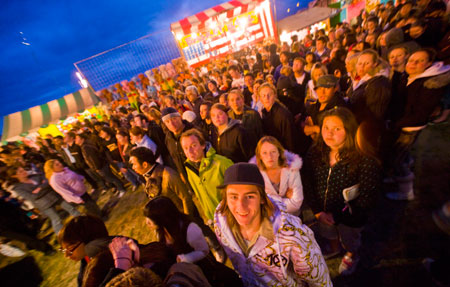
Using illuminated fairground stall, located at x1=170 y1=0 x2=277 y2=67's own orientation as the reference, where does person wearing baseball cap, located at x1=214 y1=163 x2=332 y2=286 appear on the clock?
The person wearing baseball cap is roughly at 12 o'clock from the illuminated fairground stall.

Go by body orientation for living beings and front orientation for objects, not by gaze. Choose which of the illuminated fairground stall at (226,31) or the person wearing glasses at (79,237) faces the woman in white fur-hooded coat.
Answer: the illuminated fairground stall

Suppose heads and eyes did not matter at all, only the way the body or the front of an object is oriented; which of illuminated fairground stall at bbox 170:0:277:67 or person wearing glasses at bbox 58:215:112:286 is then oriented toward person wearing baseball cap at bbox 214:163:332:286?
the illuminated fairground stall

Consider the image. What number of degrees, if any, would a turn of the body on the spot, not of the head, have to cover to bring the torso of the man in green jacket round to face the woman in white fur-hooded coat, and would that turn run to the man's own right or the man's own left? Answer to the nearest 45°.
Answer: approximately 90° to the man's own left

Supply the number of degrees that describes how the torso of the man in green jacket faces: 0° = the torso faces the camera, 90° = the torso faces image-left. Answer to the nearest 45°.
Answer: approximately 45°

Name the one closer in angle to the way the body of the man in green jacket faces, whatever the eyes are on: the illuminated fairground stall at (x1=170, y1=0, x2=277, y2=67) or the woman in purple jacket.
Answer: the woman in purple jacket

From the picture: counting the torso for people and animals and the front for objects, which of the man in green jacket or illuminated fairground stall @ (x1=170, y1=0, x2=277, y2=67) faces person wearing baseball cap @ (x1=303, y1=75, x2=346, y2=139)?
the illuminated fairground stall
